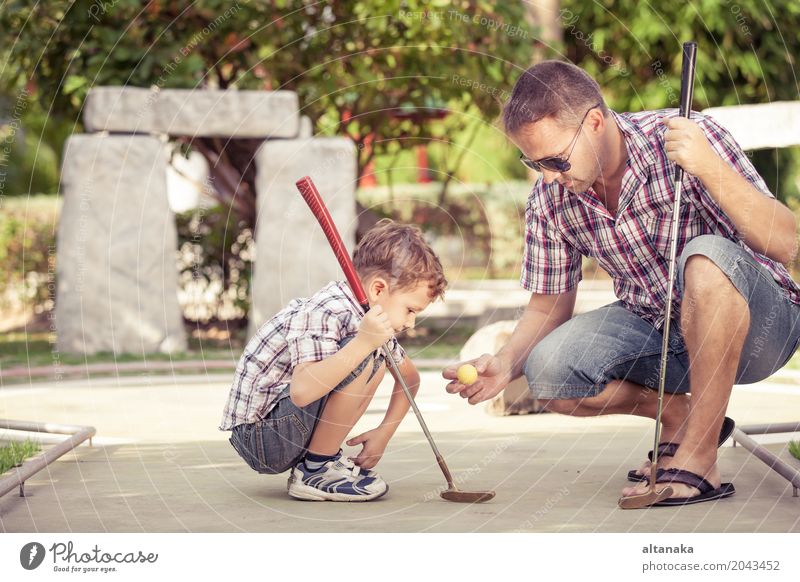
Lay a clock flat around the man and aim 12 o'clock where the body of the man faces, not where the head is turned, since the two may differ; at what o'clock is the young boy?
The young boy is roughly at 1 o'clock from the man.

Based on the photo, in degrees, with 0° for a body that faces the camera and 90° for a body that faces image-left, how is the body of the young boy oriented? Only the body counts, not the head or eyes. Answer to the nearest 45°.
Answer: approximately 270°

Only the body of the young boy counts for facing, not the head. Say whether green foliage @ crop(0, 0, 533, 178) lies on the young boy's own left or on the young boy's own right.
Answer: on the young boy's own left

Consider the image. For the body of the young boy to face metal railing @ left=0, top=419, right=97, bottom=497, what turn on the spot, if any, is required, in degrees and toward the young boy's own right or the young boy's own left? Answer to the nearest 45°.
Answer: approximately 135° to the young boy's own left

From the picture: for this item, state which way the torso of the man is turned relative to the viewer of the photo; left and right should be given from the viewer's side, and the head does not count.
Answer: facing the viewer and to the left of the viewer

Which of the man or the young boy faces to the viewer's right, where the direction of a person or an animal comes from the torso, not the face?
the young boy

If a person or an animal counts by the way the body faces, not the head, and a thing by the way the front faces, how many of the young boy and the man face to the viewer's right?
1

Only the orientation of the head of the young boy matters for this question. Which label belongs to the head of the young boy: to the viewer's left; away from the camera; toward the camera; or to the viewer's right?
to the viewer's right

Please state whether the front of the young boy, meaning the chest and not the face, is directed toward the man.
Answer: yes

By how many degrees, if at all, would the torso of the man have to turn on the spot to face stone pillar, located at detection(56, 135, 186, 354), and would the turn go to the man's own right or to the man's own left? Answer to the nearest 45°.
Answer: approximately 90° to the man's own right

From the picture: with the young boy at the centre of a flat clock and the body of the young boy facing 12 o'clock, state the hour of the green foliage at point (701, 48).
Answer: The green foliage is roughly at 10 o'clock from the young boy.

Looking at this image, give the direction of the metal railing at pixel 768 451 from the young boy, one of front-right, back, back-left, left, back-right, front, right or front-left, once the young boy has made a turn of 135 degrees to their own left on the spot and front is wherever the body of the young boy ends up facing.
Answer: back-right

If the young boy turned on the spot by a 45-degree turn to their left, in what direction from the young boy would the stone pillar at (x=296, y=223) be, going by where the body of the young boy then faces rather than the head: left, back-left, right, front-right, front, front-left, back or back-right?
front-left
